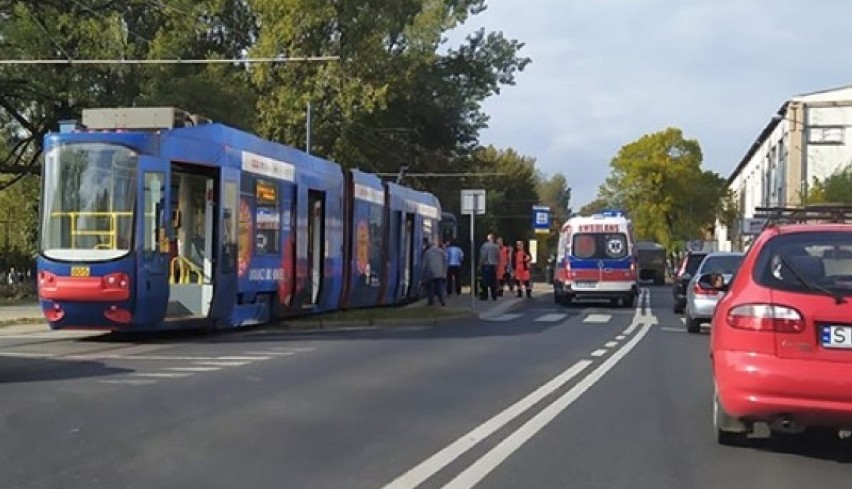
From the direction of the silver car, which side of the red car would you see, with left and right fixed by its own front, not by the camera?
front

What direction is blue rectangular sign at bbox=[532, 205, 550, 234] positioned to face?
toward the camera

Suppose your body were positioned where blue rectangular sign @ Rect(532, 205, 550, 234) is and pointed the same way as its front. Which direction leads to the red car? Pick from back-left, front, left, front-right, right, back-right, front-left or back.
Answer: front

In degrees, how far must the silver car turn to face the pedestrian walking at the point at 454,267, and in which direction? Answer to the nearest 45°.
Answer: approximately 45° to its left

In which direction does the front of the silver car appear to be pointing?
away from the camera

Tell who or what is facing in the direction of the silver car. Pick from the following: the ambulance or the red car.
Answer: the red car

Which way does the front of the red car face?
away from the camera
